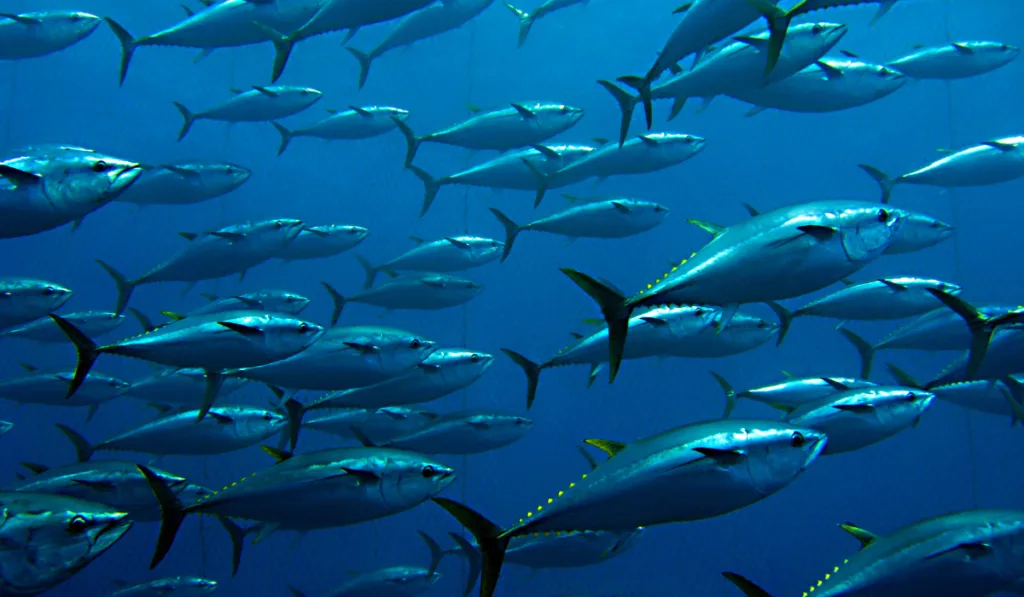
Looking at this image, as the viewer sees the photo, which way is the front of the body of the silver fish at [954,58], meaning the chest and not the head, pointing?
to the viewer's right

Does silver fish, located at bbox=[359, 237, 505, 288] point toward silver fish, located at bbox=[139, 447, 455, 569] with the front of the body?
no

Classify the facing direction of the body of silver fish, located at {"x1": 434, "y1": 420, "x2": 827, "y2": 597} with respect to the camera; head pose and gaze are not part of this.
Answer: to the viewer's right

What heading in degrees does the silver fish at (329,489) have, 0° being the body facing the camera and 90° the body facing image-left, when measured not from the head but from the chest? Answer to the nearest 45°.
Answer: approximately 270°

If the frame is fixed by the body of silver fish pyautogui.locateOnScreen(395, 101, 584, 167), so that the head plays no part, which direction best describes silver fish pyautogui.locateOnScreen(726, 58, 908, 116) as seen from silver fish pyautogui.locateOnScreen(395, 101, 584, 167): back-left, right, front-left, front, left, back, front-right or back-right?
front-right

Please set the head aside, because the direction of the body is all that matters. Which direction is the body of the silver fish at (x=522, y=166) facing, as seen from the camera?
to the viewer's right

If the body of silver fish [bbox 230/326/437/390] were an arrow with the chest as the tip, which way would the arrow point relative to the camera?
to the viewer's right

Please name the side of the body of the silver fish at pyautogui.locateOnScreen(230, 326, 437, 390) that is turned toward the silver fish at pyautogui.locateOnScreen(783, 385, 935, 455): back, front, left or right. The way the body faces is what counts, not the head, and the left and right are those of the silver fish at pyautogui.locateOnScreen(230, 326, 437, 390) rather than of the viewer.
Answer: front

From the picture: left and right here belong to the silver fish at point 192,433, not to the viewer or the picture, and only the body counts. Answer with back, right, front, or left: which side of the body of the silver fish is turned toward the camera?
right

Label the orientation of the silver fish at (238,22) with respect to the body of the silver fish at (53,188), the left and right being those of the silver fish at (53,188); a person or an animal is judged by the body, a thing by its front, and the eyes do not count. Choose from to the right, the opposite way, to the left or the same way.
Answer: the same way

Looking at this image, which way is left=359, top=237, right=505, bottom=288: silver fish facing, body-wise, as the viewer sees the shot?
to the viewer's right

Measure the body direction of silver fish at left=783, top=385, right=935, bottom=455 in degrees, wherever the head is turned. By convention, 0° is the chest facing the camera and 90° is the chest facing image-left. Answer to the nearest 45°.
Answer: approximately 270°

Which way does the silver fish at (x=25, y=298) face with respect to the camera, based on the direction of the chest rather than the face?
to the viewer's right

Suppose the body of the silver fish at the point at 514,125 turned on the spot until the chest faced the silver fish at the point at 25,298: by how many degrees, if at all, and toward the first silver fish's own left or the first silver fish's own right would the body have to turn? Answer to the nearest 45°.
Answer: approximately 135° to the first silver fish's own right

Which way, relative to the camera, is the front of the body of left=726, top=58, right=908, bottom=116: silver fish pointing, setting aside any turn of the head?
to the viewer's right

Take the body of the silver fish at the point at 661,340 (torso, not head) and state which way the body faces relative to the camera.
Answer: to the viewer's right

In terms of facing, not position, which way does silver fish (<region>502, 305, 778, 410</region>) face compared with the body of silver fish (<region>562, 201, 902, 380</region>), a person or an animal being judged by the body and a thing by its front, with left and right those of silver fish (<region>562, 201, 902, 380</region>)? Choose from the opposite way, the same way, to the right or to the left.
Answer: the same way

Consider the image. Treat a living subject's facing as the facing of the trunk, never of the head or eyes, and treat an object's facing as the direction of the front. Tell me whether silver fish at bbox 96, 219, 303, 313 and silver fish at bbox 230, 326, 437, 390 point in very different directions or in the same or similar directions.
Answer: same or similar directions
